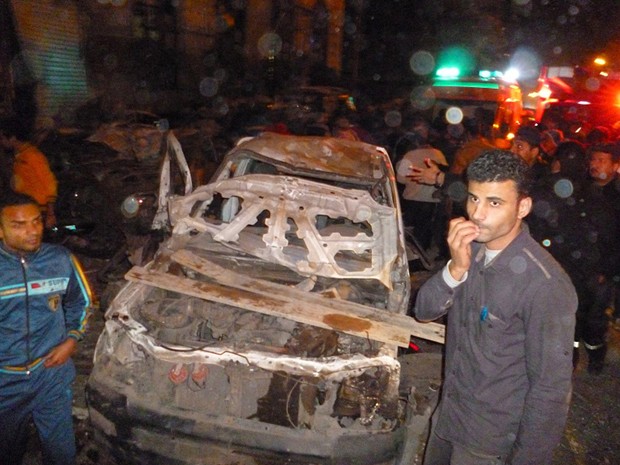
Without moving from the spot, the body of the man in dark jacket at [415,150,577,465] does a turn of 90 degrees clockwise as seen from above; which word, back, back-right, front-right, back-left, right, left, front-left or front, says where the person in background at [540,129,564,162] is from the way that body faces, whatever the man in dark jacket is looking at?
front-right

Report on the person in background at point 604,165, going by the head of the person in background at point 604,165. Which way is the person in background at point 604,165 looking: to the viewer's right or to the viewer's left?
to the viewer's left

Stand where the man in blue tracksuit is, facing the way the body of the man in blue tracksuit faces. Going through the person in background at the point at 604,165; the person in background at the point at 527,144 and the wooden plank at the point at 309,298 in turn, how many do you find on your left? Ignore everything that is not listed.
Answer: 3

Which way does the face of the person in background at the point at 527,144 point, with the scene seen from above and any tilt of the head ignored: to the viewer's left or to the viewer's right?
to the viewer's left

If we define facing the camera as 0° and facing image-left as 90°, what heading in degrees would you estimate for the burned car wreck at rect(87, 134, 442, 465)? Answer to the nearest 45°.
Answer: approximately 0°

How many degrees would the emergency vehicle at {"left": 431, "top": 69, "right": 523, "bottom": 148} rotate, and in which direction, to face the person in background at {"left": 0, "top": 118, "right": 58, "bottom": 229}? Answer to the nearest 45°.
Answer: approximately 90° to its right

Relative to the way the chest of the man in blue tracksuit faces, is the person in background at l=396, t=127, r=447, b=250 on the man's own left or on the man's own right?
on the man's own left

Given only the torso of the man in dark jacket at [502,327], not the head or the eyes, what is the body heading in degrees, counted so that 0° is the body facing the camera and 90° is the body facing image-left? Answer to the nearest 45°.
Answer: approximately 45°

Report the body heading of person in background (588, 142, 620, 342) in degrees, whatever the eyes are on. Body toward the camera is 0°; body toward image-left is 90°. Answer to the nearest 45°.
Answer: approximately 45°

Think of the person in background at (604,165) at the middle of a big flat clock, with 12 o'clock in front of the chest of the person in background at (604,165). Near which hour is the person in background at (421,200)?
the person in background at (421,200) is roughly at 3 o'clock from the person in background at (604,165).

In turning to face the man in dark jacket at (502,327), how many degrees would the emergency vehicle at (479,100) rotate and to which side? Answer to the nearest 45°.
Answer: approximately 45° to its right

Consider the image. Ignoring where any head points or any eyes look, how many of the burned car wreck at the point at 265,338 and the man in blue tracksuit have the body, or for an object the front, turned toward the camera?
2
